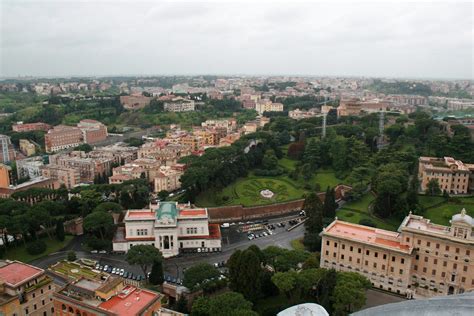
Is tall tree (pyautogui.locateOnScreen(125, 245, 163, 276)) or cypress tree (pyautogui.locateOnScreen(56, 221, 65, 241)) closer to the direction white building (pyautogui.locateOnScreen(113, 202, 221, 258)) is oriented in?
the tall tree

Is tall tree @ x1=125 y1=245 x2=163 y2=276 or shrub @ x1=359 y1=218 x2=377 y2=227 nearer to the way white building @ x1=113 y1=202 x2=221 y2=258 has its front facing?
the tall tree

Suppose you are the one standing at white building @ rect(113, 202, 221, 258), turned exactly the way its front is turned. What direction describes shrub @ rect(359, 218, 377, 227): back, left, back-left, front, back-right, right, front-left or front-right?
left

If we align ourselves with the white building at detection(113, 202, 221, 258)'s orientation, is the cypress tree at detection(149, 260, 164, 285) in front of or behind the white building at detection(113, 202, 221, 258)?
in front

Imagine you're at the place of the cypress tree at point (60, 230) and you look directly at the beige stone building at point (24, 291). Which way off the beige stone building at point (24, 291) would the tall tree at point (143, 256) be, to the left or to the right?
left

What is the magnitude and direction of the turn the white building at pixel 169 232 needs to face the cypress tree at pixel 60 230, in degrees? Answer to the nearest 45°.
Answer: approximately 90° to its right

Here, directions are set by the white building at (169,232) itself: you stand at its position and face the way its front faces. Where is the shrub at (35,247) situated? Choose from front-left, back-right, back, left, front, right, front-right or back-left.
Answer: right

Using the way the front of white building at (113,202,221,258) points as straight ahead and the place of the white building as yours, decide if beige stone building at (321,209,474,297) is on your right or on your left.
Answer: on your left

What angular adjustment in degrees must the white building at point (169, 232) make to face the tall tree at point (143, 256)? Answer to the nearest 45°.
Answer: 0° — it already faces it

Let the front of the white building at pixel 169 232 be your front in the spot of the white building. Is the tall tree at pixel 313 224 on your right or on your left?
on your left

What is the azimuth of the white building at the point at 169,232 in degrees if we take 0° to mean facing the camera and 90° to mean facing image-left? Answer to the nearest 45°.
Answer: approximately 0°

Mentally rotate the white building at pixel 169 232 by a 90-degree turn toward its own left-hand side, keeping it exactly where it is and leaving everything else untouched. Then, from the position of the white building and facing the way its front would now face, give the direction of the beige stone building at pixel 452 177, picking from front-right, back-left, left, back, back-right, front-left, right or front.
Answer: front
